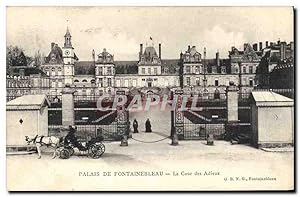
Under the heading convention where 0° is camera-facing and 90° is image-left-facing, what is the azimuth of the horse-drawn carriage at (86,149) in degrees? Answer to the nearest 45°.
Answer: approximately 90°

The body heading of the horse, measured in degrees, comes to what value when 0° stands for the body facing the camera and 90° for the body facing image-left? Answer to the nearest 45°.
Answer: approximately 90°

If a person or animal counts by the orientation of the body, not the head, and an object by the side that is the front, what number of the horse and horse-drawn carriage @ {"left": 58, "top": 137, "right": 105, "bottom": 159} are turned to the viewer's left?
2

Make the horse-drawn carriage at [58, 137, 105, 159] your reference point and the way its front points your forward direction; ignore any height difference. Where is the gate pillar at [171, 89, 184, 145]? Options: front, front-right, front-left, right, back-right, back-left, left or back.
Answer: back
